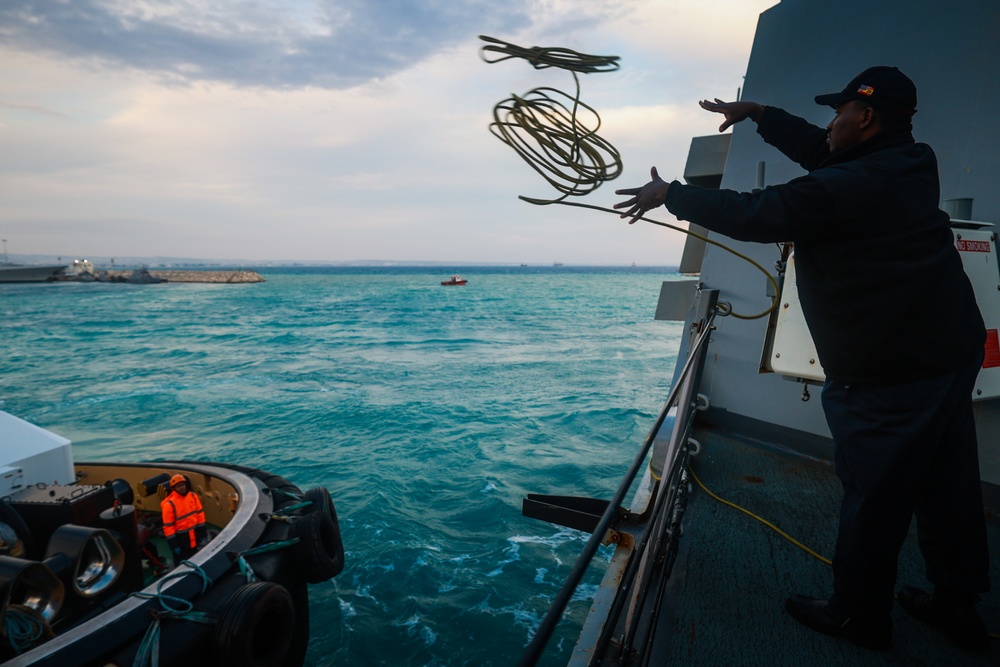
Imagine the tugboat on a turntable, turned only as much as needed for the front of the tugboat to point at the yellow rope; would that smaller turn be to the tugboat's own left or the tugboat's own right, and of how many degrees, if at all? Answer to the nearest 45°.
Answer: approximately 45° to the tugboat's own right

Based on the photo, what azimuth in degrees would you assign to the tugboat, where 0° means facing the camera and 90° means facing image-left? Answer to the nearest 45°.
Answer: approximately 270°
